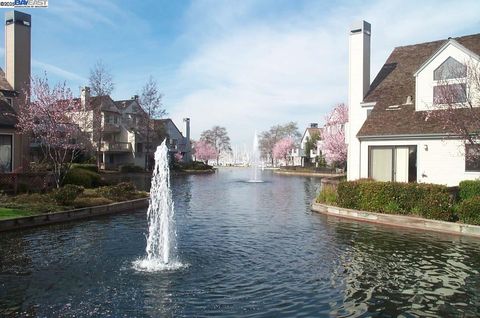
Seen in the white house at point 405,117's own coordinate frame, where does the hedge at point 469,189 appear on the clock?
The hedge is roughly at 11 o'clock from the white house.

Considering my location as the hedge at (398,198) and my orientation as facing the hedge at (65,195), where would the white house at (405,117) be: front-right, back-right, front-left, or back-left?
back-right

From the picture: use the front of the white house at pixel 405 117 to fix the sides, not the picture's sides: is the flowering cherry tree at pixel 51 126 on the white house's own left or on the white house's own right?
on the white house's own right

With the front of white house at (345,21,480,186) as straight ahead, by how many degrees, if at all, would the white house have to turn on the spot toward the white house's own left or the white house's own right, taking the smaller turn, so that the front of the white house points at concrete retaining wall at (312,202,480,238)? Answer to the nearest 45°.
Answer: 0° — it already faces it

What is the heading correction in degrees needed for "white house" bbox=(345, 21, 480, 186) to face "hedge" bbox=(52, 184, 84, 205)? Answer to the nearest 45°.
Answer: approximately 45° to its right

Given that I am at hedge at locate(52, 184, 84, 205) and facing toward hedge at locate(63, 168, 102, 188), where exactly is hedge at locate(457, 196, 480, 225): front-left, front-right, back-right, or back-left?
back-right

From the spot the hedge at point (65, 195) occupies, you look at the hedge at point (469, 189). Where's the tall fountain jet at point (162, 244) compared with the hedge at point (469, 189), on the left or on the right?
right

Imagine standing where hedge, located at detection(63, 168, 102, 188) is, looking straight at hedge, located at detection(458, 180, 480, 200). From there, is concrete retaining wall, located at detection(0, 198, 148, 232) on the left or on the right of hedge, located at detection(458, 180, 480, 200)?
right
